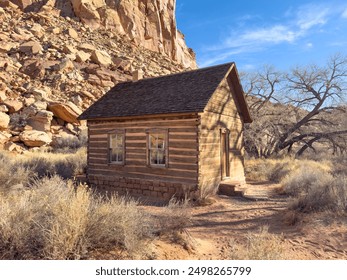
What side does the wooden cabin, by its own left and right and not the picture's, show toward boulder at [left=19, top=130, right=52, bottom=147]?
back

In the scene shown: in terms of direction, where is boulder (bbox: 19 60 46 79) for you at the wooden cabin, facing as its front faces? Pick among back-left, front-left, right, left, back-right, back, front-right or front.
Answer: back

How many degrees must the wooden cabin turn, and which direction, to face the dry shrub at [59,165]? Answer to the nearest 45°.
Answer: approximately 180°

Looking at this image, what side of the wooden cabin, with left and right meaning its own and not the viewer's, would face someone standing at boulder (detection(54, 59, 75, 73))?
back

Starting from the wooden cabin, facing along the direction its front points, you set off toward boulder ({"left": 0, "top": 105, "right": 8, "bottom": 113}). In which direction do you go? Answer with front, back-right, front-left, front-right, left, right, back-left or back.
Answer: back

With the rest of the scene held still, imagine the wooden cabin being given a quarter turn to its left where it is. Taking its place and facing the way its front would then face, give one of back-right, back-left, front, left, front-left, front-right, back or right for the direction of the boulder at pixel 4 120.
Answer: left

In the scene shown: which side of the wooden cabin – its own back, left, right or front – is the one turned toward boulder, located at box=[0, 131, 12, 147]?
back

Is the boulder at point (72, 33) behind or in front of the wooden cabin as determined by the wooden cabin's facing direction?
behind

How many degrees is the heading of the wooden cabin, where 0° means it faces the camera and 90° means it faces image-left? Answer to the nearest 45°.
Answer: approximately 315°

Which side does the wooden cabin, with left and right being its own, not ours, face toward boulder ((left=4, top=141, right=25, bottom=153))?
back

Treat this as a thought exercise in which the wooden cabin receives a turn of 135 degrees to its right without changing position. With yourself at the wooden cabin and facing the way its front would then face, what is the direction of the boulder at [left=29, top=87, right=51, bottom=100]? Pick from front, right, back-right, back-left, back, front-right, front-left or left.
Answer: front-right

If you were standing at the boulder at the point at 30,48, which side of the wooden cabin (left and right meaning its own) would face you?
back

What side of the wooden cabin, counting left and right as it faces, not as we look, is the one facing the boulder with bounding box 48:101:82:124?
back

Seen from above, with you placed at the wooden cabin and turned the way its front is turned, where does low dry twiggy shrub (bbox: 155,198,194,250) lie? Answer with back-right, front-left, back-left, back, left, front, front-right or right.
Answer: front-right

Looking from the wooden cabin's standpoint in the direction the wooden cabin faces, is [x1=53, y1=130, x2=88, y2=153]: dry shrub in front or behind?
behind

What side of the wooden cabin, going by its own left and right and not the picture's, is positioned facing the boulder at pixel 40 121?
back
